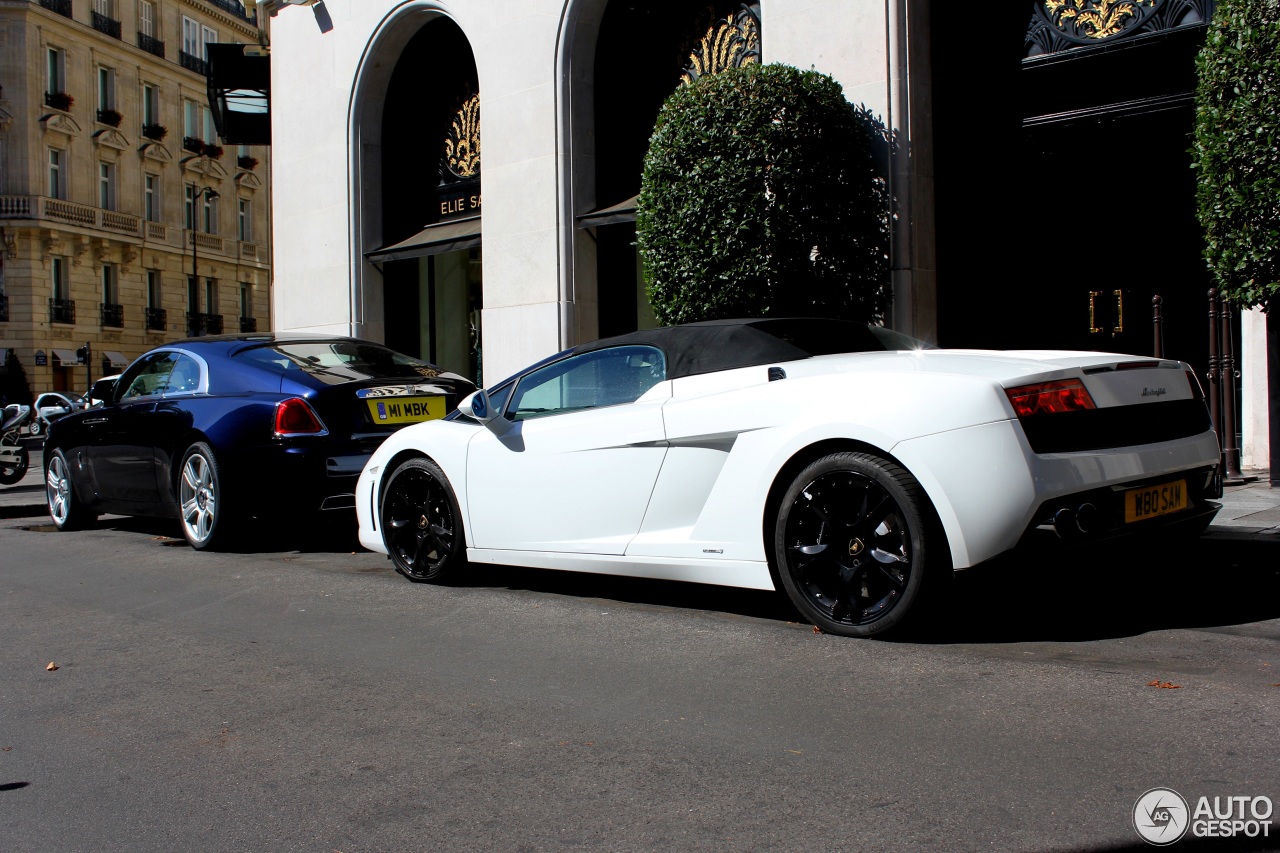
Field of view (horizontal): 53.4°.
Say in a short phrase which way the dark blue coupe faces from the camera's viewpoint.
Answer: facing away from the viewer and to the left of the viewer

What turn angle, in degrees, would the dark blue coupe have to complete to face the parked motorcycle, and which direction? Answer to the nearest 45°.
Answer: approximately 45° to its right

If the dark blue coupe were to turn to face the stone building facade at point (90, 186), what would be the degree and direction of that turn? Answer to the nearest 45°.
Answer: approximately 45° to its right

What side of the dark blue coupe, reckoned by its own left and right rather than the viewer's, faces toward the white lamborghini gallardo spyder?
back

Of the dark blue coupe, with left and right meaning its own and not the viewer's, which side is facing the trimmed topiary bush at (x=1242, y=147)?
back

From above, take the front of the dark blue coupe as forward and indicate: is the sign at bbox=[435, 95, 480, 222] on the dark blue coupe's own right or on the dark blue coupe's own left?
on the dark blue coupe's own right

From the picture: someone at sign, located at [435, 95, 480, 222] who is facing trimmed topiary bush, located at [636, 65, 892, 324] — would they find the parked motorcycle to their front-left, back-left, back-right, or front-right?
back-right
